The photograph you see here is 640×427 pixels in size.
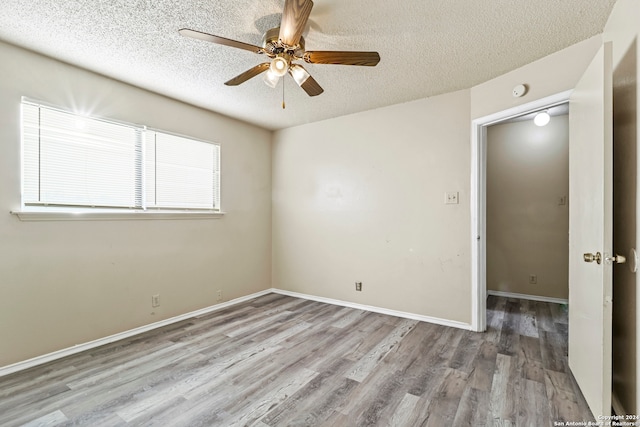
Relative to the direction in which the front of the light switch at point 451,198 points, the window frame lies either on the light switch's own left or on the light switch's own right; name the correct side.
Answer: on the light switch's own right

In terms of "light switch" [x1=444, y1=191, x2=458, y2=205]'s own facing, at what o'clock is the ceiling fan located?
The ceiling fan is roughly at 1 o'clock from the light switch.

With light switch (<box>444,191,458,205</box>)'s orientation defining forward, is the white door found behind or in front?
in front

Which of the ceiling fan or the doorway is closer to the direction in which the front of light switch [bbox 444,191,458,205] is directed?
the ceiling fan

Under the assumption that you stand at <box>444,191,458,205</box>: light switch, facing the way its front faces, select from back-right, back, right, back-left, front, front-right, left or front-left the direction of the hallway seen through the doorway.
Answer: back-left

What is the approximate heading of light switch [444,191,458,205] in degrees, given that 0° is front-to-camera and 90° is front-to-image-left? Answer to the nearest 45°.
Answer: approximately 0°
